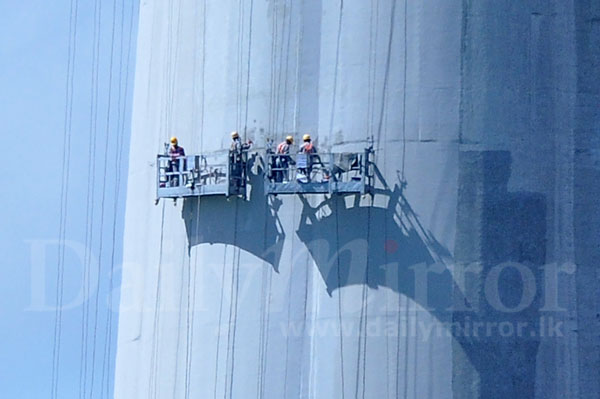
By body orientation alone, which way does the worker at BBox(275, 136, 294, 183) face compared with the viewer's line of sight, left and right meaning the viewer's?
facing away from the viewer and to the right of the viewer

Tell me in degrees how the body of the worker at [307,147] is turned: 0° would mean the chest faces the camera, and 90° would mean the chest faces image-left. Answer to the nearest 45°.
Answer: approximately 180°

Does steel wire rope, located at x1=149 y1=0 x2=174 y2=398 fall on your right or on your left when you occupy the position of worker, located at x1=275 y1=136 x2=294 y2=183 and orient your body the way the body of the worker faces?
on your left
